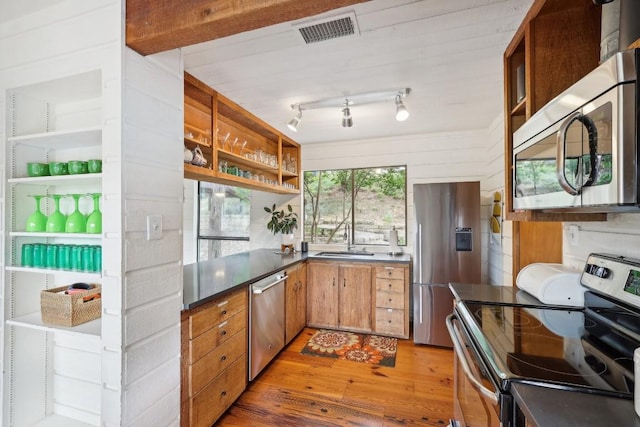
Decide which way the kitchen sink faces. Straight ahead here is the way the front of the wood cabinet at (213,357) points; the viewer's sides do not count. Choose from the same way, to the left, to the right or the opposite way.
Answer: to the right

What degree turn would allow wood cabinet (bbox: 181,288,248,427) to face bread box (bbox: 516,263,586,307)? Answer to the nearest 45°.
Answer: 0° — it already faces it

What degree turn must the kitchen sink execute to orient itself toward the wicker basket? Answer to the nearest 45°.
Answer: approximately 45° to its right

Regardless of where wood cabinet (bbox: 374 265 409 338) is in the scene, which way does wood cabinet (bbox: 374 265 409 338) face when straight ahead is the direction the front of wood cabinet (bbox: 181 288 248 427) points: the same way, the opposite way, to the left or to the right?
to the right

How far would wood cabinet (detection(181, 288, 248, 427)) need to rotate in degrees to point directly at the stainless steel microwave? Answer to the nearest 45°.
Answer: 0° — it already faces it

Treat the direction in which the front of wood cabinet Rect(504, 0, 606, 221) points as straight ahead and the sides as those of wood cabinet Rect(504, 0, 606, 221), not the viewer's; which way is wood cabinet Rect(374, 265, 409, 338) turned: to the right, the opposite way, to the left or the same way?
to the left

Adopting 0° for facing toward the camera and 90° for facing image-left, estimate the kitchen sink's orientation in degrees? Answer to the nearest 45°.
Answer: approximately 0°

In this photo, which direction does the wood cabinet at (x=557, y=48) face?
to the viewer's left

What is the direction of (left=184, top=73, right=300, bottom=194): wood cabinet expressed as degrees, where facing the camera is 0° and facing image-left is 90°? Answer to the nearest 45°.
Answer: approximately 315°
